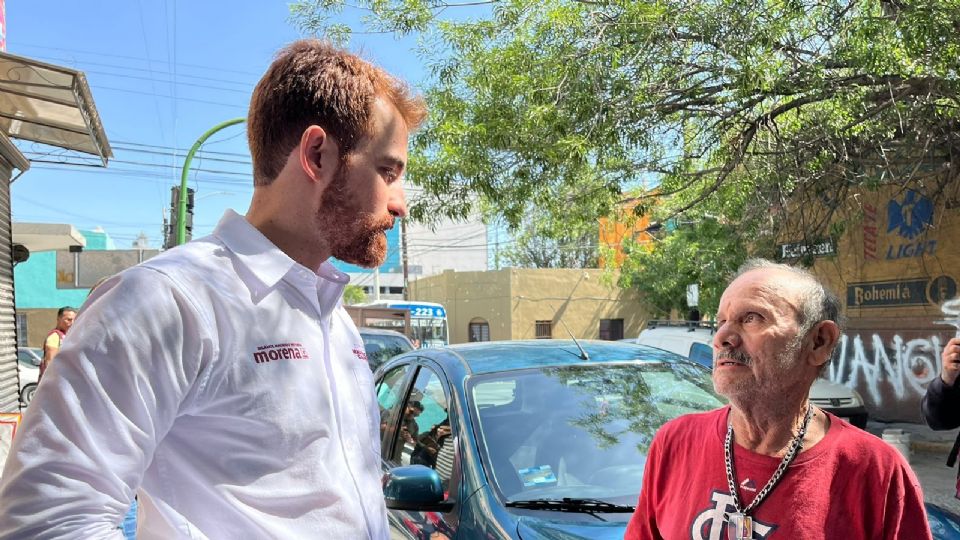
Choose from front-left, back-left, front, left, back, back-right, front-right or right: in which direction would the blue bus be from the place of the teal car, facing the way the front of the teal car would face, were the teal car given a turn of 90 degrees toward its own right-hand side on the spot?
back-right

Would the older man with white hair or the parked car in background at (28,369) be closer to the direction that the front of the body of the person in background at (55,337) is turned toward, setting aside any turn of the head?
the older man with white hair

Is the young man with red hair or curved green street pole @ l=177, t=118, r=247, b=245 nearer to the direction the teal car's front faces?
the young man with red hair

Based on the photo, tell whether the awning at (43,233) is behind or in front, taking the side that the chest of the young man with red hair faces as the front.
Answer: behind

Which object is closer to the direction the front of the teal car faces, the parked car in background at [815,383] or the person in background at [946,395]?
the person in background

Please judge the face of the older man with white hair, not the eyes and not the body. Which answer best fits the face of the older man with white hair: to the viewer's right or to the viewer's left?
to the viewer's left

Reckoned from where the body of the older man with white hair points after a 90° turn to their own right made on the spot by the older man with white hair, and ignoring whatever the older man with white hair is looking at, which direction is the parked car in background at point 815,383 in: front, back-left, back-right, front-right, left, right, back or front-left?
front-right

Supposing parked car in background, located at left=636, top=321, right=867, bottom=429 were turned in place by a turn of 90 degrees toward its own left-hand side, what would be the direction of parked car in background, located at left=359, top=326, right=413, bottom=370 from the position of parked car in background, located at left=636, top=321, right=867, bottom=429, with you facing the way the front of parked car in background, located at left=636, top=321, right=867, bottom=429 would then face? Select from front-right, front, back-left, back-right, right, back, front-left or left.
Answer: back-left

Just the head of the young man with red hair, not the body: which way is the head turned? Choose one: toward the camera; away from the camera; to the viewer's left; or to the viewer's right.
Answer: to the viewer's right

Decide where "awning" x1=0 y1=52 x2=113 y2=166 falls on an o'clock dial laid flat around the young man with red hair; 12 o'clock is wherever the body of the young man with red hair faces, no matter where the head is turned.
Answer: The awning is roughly at 7 o'clock from the young man with red hair.

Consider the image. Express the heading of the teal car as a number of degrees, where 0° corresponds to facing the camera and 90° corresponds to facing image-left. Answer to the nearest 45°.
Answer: approximately 315°

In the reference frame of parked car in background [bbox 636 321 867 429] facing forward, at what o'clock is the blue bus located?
The blue bus is roughly at 6 o'clock from the parked car in background.

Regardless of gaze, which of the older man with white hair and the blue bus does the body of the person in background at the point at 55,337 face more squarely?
the older man with white hair

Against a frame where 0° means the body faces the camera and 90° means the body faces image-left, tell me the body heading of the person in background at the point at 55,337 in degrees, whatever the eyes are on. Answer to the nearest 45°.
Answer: approximately 315°

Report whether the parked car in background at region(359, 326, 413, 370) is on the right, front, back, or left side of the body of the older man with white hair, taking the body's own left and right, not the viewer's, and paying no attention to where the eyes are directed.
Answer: right
